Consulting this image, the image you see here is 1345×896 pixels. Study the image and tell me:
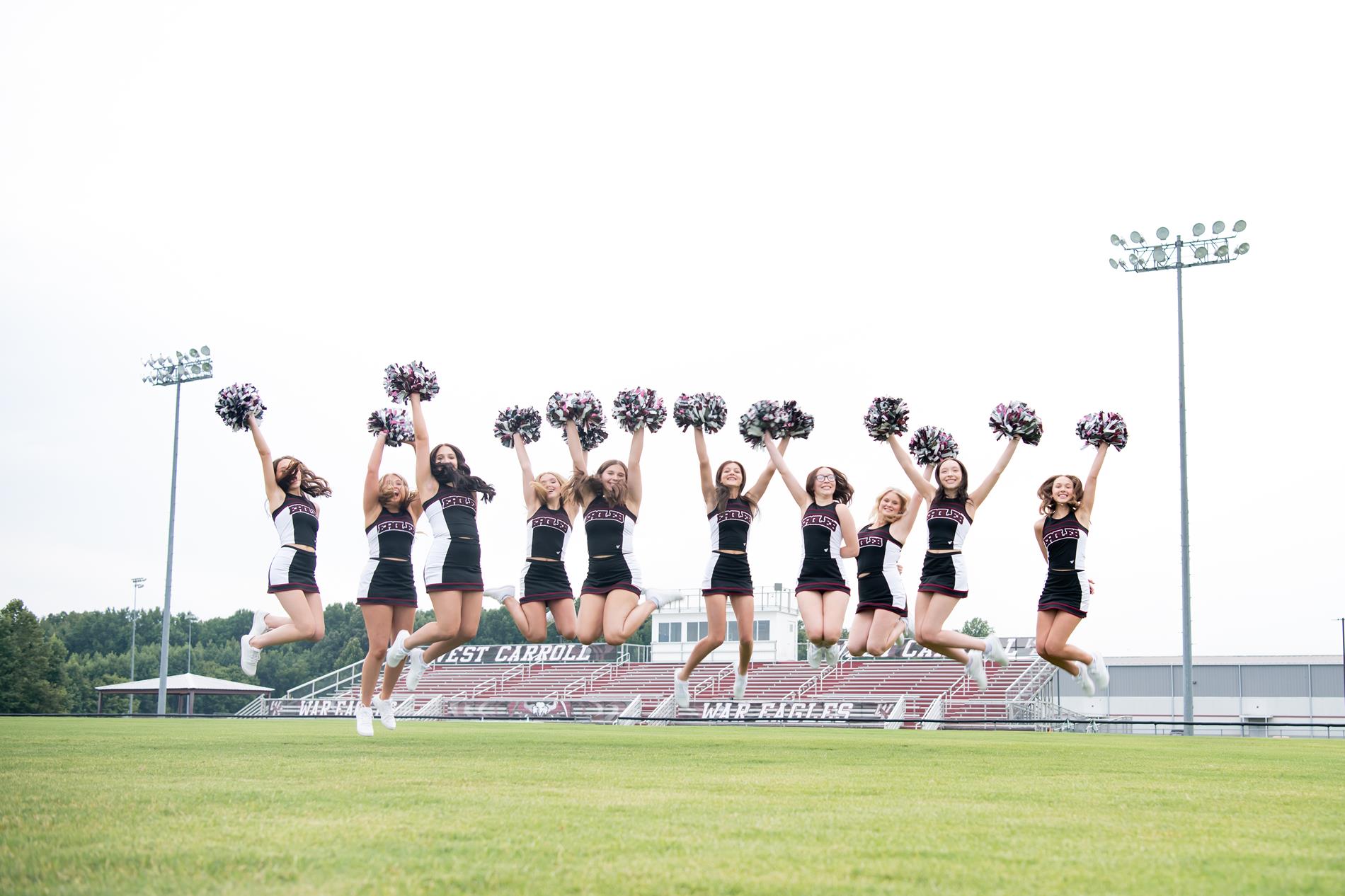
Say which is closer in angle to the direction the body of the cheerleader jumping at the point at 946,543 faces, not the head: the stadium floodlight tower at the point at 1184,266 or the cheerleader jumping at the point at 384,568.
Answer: the cheerleader jumping

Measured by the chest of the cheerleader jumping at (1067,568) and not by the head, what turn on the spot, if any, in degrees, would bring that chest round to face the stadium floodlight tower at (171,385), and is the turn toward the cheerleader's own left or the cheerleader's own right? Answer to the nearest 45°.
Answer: approximately 90° to the cheerleader's own right

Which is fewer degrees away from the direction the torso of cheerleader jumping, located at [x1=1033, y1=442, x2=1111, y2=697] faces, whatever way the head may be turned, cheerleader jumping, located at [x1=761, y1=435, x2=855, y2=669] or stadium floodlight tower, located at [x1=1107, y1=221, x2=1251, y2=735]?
the cheerleader jumping

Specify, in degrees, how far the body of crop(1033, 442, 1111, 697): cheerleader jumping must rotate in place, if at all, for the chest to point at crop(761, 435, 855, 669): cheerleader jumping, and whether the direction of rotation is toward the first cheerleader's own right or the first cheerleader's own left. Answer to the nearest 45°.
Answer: approximately 45° to the first cheerleader's own right

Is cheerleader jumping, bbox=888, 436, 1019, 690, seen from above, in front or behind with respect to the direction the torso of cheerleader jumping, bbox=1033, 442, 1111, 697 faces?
in front

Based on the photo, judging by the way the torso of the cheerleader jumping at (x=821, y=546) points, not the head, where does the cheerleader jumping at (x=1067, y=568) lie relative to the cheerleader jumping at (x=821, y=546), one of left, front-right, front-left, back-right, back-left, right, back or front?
left

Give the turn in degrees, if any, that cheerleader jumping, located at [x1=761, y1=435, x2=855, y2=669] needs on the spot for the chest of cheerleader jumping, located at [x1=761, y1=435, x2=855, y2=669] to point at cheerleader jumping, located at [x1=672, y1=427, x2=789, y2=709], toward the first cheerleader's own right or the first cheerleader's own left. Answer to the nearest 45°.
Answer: approximately 90° to the first cheerleader's own right

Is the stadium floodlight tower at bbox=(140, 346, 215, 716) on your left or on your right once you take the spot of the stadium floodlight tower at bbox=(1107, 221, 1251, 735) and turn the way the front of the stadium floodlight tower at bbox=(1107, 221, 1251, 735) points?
on your right

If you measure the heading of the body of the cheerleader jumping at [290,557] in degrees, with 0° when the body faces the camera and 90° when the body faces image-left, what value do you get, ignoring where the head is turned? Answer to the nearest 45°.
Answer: approximately 315°

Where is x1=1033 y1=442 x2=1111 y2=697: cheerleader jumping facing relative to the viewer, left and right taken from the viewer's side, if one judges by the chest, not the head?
facing the viewer and to the left of the viewer
